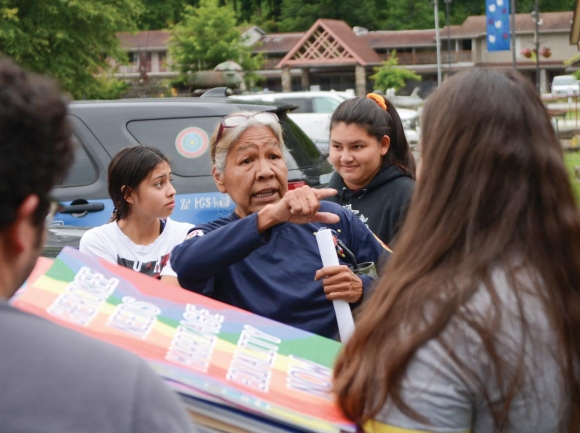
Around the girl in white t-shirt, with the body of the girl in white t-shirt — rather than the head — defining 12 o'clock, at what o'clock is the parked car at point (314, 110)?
The parked car is roughly at 8 o'clock from the girl in white t-shirt.

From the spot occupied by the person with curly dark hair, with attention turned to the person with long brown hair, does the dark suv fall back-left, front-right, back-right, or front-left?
front-left

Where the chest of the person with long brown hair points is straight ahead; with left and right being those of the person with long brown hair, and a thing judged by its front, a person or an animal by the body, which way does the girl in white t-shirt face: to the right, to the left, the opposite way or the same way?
the opposite way

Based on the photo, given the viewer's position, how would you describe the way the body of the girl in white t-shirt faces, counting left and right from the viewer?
facing the viewer and to the right of the viewer

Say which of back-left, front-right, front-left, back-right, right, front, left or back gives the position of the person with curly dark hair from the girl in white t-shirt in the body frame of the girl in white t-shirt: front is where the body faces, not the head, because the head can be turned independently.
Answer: front-right

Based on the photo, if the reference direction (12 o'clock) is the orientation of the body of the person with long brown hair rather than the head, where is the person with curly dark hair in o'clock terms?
The person with curly dark hair is roughly at 9 o'clock from the person with long brown hair.

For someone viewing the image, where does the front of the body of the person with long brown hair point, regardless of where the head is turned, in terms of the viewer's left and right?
facing away from the viewer and to the left of the viewer

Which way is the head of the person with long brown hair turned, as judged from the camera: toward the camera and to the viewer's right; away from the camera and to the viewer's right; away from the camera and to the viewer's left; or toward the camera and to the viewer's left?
away from the camera and to the viewer's left

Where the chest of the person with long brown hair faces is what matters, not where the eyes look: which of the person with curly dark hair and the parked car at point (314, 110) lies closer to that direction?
the parked car

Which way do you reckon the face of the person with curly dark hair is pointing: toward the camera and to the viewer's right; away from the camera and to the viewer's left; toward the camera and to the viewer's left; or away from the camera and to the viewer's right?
away from the camera and to the viewer's right
